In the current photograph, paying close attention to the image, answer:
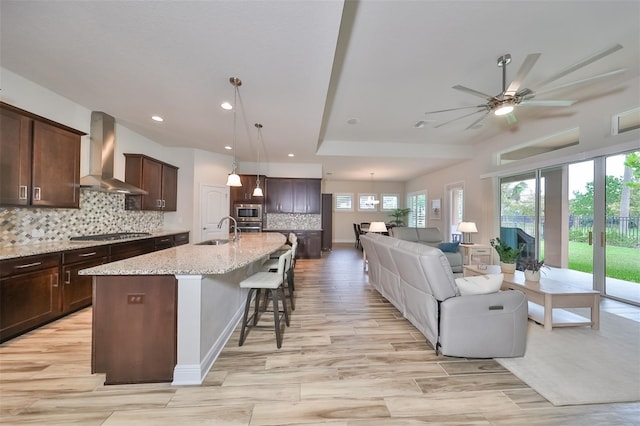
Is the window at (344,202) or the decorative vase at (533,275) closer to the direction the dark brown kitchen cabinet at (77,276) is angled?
the decorative vase

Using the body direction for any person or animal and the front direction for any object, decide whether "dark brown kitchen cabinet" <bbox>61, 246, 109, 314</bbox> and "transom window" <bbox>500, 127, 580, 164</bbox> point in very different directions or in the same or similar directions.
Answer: very different directions

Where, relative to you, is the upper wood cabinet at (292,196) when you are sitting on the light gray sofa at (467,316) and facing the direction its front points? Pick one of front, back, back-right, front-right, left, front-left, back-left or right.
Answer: left

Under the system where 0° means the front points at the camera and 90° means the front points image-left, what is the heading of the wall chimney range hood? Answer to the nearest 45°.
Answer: approximately 315°

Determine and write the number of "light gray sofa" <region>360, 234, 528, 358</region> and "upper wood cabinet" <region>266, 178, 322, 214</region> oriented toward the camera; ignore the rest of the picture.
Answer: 1

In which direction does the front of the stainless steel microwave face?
toward the camera

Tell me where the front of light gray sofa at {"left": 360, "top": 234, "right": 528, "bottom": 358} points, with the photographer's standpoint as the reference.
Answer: facing away from the viewer and to the right of the viewer

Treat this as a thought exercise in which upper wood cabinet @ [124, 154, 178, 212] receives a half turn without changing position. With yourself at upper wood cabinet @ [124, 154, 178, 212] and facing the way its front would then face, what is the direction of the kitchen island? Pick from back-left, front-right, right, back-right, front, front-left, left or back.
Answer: back-left

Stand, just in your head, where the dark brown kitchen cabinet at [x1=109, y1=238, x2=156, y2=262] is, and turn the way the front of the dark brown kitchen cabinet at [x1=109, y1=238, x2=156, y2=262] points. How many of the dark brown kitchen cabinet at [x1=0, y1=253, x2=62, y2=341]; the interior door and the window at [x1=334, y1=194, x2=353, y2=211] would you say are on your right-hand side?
1

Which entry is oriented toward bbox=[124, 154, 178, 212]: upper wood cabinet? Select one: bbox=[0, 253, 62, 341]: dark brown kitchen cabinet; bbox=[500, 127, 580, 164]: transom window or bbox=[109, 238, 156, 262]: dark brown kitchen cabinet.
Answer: the transom window

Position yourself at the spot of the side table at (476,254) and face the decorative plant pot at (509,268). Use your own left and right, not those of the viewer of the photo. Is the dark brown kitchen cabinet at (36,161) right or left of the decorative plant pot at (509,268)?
right

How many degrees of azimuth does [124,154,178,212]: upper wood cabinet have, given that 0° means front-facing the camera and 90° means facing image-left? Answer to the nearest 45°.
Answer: approximately 315°

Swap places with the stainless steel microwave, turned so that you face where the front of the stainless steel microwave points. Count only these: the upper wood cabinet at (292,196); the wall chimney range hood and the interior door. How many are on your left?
1

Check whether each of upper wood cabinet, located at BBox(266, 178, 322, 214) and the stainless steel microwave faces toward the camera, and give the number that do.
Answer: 2

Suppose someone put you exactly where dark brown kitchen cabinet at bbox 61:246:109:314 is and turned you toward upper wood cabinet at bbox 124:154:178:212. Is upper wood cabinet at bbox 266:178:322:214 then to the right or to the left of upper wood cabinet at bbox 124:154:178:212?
right

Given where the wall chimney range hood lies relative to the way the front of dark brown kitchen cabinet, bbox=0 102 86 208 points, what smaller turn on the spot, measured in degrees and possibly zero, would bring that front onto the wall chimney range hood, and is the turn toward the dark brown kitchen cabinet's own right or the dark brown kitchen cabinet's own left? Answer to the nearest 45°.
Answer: approximately 90° to the dark brown kitchen cabinet's own left

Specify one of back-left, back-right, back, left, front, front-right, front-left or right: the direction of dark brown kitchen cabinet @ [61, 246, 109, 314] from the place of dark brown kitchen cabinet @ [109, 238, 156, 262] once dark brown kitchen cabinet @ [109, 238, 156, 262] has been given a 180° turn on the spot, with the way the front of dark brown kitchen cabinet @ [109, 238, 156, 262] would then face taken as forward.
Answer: left
